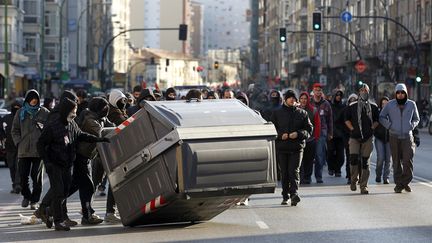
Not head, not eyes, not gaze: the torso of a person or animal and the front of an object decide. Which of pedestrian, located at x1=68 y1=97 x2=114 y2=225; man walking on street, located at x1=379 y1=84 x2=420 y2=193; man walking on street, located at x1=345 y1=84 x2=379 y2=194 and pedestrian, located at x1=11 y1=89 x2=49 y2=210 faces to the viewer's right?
pedestrian, located at x1=68 y1=97 x2=114 y2=225

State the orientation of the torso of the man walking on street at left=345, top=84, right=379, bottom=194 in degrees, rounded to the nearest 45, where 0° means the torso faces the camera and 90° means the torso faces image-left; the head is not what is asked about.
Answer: approximately 0°

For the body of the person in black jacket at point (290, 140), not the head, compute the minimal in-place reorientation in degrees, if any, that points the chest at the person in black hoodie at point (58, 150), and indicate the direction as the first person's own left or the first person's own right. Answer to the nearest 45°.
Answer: approximately 45° to the first person's own right

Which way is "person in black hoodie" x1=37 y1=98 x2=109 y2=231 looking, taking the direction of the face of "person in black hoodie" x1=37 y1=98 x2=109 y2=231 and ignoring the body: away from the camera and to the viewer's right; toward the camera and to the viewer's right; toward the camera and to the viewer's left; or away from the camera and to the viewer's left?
toward the camera and to the viewer's right

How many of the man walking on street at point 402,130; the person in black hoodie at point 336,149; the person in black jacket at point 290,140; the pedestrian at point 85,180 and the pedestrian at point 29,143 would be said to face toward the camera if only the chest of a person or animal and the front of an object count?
4

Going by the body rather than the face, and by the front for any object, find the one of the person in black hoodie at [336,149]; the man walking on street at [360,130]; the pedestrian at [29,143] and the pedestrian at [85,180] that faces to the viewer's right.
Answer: the pedestrian at [85,180]

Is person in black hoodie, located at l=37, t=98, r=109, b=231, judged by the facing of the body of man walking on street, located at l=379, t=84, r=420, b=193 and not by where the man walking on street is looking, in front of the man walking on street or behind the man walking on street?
in front

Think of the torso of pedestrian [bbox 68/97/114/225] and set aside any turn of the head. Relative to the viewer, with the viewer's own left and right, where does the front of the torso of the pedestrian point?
facing to the right of the viewer
